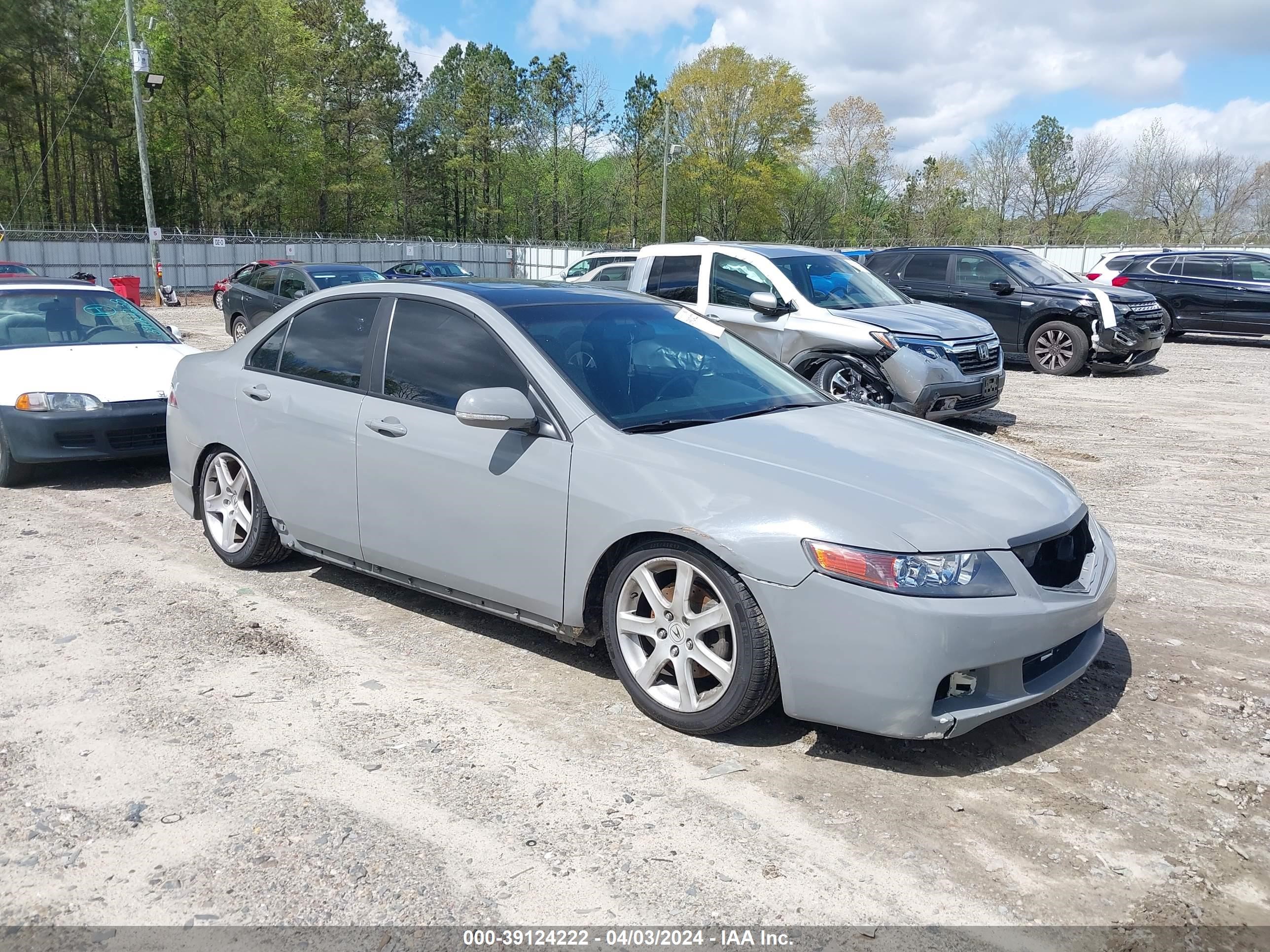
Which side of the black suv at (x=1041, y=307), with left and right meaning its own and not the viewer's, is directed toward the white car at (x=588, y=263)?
back

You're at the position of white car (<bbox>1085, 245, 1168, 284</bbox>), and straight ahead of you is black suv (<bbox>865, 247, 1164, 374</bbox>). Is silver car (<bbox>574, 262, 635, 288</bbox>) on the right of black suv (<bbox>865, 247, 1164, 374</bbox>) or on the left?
right

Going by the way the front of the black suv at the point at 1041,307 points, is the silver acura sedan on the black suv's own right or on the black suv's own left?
on the black suv's own right

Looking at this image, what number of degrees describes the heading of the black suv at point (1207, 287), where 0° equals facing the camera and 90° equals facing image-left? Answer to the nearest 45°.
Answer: approximately 270°

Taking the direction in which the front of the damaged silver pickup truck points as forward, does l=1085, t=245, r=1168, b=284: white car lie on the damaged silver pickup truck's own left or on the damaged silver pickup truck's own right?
on the damaged silver pickup truck's own left

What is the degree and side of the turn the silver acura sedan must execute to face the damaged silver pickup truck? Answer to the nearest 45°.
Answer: approximately 135° to its left

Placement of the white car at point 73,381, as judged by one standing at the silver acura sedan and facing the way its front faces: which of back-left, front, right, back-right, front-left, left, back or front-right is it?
back
